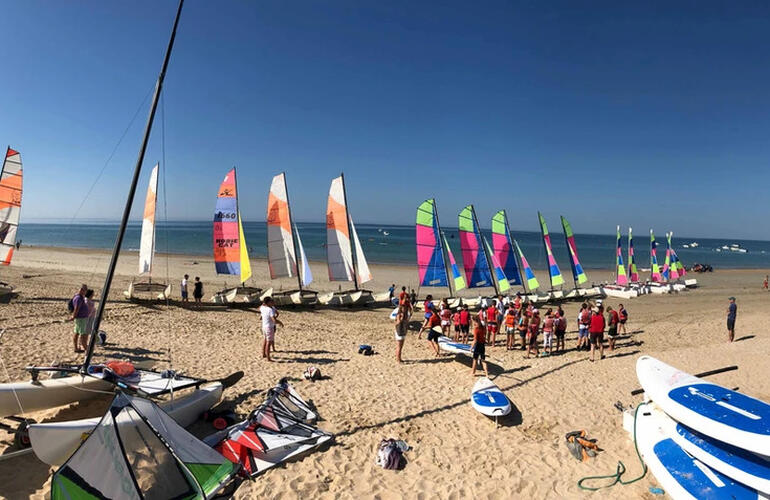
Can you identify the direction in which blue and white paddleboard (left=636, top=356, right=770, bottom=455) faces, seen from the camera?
facing away from the viewer and to the left of the viewer

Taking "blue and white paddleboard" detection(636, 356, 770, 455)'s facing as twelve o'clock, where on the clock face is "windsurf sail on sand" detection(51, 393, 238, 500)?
The windsurf sail on sand is roughly at 9 o'clock from the blue and white paddleboard.

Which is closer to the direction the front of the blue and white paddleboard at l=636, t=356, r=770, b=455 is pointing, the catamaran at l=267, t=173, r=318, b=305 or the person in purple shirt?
the catamaran

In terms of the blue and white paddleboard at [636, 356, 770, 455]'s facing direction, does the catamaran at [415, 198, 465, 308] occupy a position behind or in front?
in front

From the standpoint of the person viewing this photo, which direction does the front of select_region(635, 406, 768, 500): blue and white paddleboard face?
facing away from the viewer and to the left of the viewer

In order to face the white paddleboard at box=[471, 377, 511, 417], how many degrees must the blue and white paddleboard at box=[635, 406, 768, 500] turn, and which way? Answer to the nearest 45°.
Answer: approximately 45° to its left

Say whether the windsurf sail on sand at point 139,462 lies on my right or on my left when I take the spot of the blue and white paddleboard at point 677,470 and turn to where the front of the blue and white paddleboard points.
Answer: on my left

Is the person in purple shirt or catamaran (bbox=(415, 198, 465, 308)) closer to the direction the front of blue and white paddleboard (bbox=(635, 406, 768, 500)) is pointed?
the catamaran
